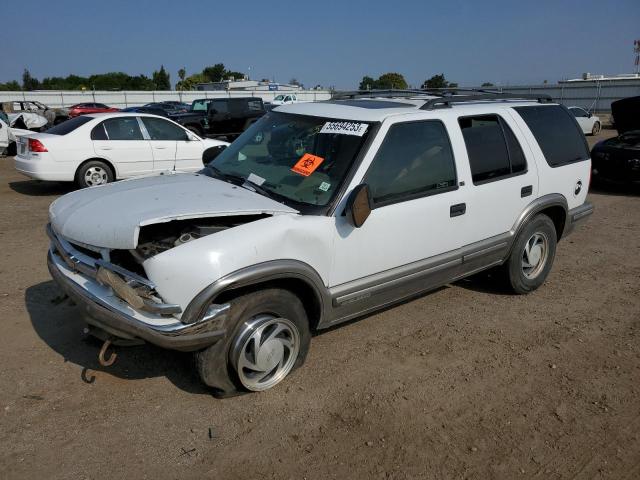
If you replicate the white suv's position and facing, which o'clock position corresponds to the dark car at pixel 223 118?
The dark car is roughly at 4 o'clock from the white suv.

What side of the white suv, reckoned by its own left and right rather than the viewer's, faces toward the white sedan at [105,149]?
right

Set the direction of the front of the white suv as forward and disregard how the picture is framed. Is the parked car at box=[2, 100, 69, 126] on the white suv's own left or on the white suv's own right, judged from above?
on the white suv's own right

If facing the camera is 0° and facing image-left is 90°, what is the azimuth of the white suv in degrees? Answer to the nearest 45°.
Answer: approximately 45°

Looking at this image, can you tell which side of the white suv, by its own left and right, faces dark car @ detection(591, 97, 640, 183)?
back

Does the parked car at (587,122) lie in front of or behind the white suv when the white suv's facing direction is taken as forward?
behind
